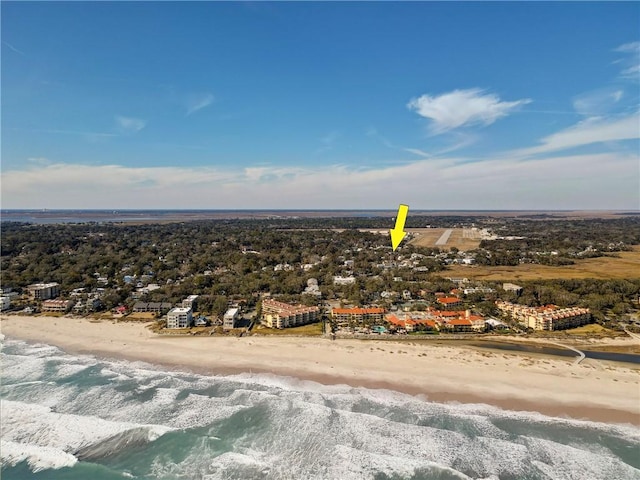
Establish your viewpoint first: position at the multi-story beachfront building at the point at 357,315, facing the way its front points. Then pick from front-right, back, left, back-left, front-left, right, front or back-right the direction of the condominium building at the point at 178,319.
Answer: right

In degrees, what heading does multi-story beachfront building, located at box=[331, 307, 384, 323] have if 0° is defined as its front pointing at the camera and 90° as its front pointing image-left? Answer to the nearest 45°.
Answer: approximately 0°

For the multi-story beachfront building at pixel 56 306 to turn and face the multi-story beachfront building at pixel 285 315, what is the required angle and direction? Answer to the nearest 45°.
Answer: approximately 45° to its left

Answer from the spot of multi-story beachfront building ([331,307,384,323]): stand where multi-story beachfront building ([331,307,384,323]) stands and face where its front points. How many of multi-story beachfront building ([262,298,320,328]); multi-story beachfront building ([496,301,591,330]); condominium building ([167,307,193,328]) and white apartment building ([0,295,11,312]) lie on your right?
3

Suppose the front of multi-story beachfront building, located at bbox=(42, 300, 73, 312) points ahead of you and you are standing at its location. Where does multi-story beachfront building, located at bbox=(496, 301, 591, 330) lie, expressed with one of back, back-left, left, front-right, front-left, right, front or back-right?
front-left

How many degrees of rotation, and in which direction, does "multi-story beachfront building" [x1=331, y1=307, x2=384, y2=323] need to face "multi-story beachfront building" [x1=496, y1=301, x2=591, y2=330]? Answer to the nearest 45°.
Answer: approximately 90° to its left

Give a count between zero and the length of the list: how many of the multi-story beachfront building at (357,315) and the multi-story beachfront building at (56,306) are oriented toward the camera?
2

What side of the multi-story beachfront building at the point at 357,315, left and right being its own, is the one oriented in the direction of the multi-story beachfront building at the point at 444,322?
left

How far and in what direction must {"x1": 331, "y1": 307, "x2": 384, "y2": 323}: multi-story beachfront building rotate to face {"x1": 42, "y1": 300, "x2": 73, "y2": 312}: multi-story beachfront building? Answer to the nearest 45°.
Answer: approximately 90° to its right

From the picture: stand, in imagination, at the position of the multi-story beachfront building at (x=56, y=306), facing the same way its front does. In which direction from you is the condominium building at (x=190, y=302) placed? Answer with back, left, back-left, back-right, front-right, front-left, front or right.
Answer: front-left

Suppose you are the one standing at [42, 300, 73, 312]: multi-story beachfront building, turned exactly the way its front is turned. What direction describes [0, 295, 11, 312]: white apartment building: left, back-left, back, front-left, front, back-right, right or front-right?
back-right

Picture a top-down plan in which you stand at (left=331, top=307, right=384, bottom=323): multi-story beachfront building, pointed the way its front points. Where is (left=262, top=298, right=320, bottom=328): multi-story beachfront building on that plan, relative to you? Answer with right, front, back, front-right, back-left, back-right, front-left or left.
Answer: right

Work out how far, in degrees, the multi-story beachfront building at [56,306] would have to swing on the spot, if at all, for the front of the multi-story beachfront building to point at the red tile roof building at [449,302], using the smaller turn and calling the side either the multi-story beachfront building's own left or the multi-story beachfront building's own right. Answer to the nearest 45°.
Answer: approximately 45° to the multi-story beachfront building's own left

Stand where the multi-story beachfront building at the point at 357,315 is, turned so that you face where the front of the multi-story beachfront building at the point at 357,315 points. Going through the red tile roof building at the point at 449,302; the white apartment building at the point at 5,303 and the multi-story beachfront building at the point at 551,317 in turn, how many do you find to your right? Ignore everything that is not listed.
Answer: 1

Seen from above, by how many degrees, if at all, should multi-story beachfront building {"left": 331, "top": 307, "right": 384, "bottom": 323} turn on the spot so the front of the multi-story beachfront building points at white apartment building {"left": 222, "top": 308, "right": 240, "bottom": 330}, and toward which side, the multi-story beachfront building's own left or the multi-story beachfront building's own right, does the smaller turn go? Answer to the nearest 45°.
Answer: approximately 90° to the multi-story beachfront building's own right

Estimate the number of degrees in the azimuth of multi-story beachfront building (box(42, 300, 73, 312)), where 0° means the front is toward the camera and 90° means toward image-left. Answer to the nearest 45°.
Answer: approximately 0°
